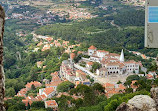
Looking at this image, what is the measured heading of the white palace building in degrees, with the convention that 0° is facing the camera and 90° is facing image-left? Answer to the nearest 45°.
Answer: approximately 0°

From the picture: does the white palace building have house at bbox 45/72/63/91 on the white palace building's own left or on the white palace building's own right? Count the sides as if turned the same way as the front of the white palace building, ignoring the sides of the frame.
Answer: on the white palace building's own right

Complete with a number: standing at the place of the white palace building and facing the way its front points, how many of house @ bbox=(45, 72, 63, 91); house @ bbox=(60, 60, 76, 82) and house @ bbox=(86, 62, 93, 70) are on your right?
3

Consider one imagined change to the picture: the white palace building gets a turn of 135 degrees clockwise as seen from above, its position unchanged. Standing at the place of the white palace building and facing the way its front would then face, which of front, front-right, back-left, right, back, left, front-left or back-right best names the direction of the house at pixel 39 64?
front

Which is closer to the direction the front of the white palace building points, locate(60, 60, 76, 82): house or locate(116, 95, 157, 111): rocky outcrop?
the rocky outcrop

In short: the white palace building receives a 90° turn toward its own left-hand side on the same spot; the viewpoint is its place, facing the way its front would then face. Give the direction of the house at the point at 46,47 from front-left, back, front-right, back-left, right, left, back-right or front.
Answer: back-left

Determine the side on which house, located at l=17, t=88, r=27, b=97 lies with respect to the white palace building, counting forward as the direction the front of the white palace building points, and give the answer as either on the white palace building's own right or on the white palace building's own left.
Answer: on the white palace building's own right

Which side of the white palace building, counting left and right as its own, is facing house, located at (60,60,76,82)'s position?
right

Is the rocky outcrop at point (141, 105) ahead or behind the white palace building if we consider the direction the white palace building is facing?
ahead

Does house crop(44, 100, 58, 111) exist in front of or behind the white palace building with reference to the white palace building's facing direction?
in front

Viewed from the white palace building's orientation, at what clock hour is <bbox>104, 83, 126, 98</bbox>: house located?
The house is roughly at 12 o'clock from the white palace building.
